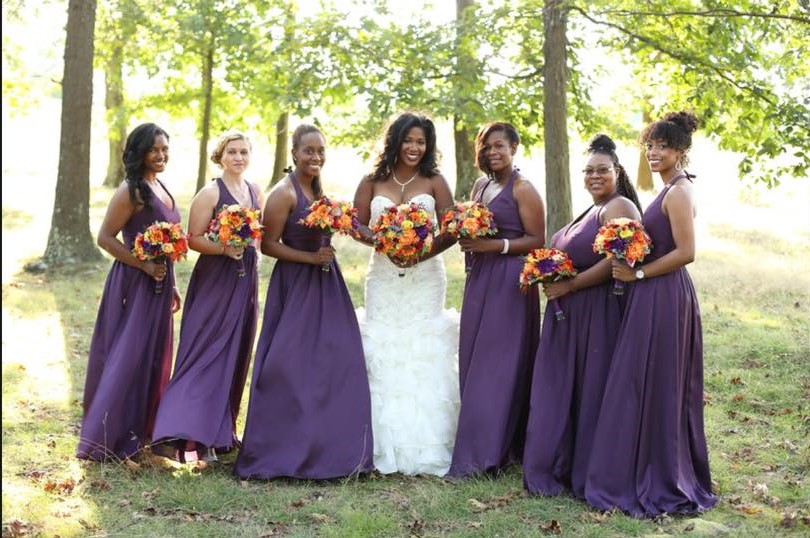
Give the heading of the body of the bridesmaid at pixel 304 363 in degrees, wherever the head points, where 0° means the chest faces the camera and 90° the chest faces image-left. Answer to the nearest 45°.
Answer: approximately 315°

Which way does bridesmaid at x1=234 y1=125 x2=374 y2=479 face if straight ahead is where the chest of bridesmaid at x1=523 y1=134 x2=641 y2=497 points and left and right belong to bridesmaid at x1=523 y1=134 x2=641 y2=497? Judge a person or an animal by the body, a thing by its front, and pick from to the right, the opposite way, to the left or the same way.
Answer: to the left

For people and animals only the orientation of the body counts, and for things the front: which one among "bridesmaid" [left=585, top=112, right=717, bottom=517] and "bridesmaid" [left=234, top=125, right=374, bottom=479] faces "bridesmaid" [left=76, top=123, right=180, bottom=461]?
"bridesmaid" [left=585, top=112, right=717, bottom=517]

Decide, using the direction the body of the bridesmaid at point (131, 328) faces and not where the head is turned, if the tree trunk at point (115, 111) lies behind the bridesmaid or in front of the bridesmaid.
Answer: behind

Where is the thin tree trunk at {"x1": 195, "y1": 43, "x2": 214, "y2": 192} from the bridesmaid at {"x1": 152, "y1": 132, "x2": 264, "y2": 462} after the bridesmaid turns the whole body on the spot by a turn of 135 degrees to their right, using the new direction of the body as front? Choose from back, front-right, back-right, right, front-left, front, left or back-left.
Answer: right

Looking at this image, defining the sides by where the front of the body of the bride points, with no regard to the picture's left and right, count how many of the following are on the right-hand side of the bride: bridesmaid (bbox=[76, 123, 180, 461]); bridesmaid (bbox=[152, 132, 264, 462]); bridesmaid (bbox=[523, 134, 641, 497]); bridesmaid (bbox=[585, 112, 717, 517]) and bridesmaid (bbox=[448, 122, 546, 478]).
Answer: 2

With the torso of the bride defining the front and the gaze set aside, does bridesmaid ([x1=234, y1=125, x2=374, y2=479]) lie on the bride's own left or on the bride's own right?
on the bride's own right

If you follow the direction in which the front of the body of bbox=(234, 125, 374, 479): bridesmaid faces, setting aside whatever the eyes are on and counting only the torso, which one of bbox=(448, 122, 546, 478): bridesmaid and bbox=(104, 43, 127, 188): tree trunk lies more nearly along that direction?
the bridesmaid

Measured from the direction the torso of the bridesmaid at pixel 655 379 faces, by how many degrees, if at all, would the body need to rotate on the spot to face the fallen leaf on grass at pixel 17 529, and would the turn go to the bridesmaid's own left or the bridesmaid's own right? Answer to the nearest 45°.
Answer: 0° — they already face it

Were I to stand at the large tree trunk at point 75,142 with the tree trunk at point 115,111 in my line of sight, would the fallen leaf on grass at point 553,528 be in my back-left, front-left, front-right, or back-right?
back-right

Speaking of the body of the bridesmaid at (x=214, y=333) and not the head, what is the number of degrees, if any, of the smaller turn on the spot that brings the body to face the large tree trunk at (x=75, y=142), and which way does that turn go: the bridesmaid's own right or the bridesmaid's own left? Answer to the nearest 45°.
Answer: approximately 135° to the bridesmaid's own left

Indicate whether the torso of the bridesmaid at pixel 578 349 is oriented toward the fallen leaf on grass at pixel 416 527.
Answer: yes

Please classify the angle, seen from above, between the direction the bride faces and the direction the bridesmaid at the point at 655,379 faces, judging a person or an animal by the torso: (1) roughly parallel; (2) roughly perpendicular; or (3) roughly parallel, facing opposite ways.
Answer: roughly perpendicular

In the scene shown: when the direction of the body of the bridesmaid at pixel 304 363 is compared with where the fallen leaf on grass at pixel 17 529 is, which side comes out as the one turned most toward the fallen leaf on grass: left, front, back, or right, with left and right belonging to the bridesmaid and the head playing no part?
right

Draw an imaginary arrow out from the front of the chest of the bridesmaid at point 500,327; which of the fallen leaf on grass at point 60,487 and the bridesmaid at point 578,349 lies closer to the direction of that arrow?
the fallen leaf on grass

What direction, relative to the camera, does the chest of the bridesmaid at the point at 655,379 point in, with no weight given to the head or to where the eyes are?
to the viewer's left

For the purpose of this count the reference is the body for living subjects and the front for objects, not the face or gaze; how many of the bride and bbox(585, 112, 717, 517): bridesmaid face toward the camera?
1
